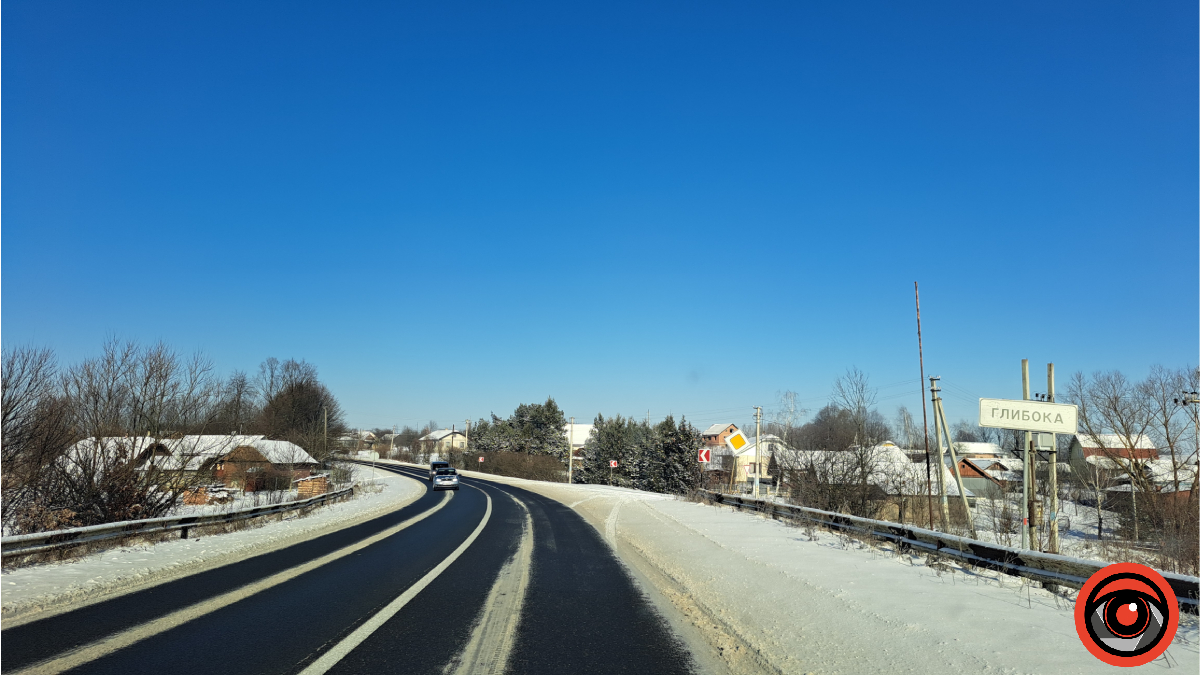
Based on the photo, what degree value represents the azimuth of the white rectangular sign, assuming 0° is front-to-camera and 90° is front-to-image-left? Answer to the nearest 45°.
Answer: approximately 0°

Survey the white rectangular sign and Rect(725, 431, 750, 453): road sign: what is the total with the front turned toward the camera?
2

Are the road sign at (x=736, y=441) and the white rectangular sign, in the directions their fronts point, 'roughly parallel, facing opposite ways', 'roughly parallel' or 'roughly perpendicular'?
roughly parallel

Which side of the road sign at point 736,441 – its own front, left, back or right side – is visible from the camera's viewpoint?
front

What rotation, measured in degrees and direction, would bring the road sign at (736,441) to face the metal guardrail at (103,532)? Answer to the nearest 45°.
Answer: approximately 45° to its right

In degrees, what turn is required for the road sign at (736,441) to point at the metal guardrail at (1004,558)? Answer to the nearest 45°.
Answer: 0° — it already faces it

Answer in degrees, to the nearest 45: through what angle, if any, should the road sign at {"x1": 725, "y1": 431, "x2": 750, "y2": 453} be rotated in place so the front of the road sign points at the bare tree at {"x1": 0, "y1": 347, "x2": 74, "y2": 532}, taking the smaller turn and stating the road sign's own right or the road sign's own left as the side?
approximately 45° to the road sign's own right

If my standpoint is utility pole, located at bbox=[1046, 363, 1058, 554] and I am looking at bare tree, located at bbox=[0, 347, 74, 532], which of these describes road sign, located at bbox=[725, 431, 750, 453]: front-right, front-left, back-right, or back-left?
front-right

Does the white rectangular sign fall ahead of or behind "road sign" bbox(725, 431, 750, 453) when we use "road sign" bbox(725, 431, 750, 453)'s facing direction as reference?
ahead

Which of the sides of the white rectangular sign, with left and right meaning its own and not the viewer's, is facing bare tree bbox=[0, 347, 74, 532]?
right

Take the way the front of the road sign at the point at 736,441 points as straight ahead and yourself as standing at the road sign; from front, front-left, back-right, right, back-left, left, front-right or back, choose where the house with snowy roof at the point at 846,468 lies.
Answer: back-left
